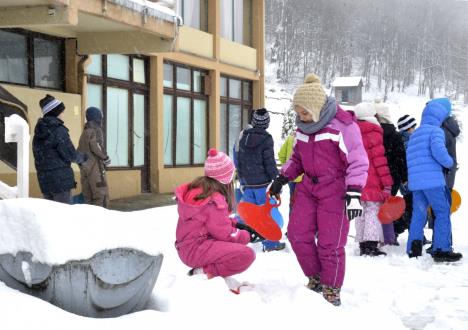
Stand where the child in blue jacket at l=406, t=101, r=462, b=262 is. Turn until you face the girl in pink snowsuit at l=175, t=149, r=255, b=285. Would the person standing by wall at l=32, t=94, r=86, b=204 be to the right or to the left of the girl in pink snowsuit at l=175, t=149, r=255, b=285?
right

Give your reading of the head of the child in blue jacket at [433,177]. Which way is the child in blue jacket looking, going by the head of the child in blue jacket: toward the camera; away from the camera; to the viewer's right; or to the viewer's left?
away from the camera

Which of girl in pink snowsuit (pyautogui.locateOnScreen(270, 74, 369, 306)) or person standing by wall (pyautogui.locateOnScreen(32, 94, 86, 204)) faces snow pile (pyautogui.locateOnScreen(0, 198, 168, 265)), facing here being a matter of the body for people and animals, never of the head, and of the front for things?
the girl in pink snowsuit

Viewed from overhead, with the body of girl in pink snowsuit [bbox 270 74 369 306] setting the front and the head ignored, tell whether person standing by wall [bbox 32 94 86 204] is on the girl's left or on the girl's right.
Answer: on the girl's right

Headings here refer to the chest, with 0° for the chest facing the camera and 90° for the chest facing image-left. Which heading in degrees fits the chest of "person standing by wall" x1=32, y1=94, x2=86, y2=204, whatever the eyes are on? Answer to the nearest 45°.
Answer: approximately 225°

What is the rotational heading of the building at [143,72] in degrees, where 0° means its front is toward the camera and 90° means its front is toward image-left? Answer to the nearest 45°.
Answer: approximately 315°

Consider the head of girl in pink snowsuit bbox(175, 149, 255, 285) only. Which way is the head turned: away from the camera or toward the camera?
away from the camera
